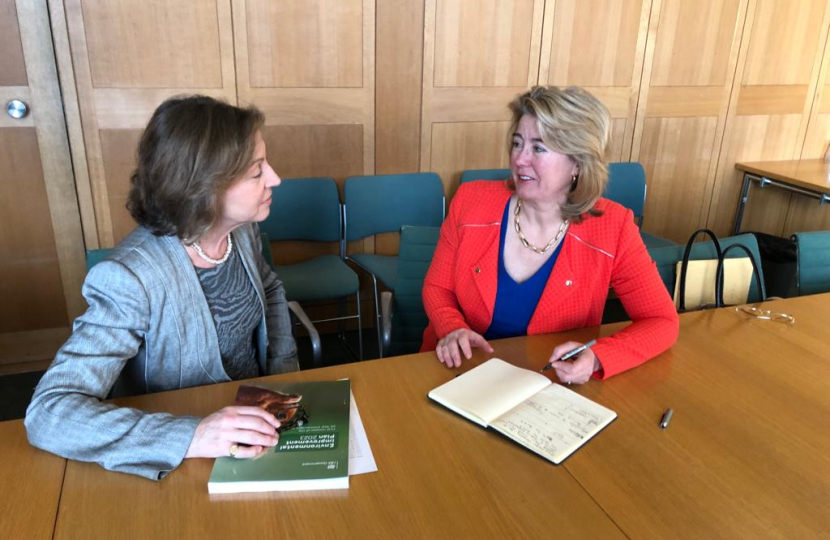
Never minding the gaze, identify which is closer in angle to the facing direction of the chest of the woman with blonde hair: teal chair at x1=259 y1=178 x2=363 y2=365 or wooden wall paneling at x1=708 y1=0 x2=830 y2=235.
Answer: the teal chair

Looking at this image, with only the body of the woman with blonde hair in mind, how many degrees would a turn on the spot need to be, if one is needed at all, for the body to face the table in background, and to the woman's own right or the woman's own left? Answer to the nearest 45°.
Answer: approximately 180°

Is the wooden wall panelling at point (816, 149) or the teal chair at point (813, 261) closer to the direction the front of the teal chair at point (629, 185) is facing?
the teal chair

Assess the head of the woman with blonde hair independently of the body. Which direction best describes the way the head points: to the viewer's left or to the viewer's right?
to the viewer's left

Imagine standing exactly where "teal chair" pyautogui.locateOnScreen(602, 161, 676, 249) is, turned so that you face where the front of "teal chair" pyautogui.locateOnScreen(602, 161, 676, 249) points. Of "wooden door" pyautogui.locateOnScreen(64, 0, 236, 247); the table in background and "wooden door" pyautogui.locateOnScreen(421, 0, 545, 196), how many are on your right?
2

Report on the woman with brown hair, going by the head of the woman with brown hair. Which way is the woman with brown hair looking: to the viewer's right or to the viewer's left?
to the viewer's right

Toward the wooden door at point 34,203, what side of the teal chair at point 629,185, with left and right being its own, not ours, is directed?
right

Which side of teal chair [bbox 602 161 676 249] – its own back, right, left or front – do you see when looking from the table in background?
left

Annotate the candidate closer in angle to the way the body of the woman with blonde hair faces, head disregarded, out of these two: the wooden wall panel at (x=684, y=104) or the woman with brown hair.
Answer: the woman with brown hair

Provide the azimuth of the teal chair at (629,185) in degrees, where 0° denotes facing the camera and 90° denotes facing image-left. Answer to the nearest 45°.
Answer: approximately 315°

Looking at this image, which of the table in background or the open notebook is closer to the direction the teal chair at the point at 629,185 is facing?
the open notebook

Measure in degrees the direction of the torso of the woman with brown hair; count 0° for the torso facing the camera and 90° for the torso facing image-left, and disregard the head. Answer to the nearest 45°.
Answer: approximately 315°

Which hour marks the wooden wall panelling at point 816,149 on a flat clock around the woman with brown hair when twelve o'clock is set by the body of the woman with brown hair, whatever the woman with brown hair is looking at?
The wooden wall panelling is roughly at 10 o'clock from the woman with brown hair.

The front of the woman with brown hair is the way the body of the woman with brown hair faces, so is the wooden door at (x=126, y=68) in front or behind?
behind

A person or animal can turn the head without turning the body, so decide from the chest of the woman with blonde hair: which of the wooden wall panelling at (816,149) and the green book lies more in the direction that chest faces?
the green book
